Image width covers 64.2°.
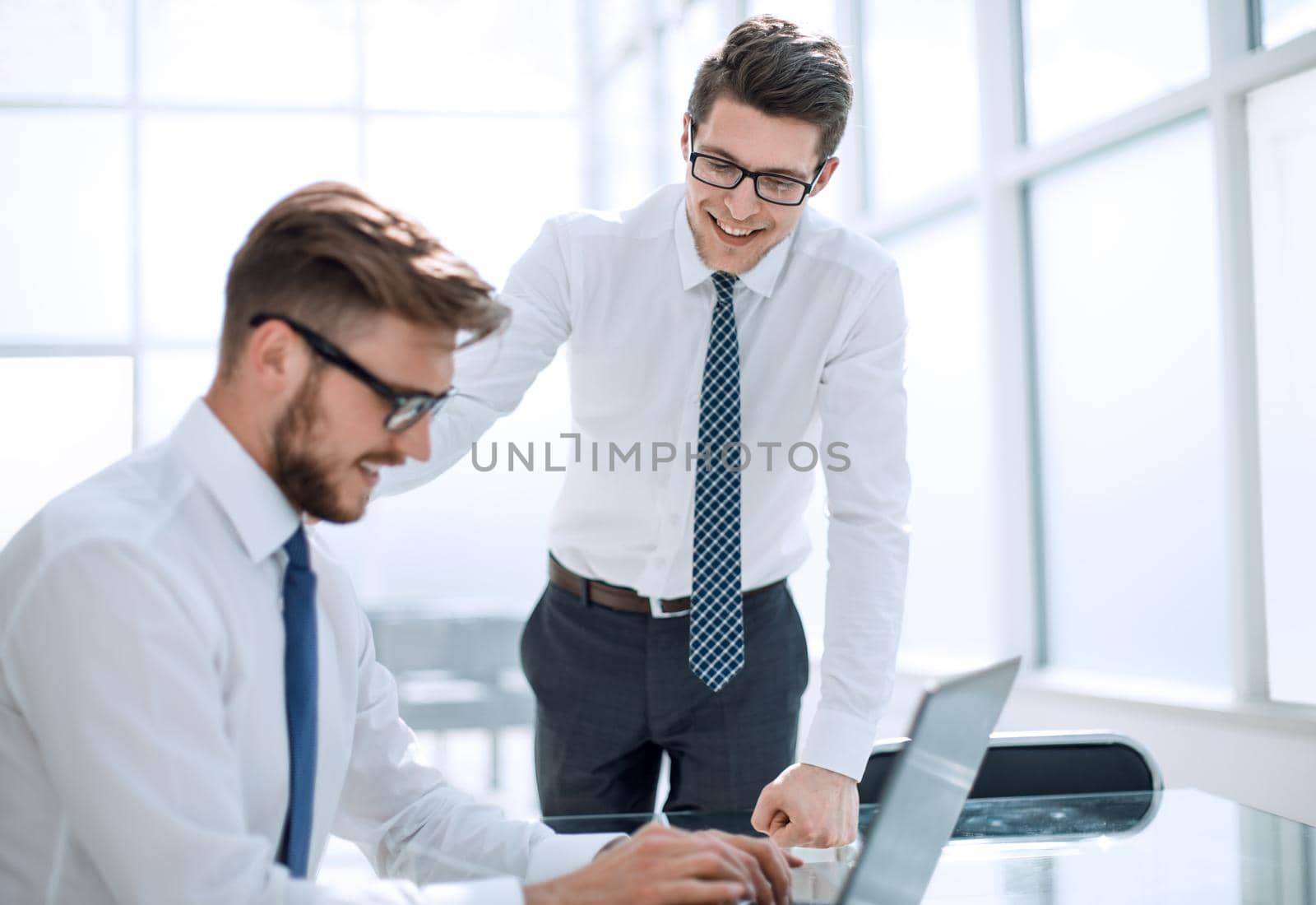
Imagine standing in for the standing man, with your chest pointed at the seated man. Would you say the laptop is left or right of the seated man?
left

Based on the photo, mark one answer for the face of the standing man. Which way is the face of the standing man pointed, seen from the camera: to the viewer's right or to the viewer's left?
to the viewer's left

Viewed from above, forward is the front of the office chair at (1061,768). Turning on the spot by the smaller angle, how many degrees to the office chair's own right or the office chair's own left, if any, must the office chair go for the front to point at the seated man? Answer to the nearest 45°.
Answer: approximately 45° to the office chair's own right

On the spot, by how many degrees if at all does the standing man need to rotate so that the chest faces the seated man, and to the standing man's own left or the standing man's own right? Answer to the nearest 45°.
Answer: approximately 45° to the standing man's own right

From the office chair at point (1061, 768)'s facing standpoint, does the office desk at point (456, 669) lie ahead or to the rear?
to the rear

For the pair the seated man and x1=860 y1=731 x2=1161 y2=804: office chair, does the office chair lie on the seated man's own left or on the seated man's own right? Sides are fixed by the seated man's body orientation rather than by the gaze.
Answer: on the seated man's own left

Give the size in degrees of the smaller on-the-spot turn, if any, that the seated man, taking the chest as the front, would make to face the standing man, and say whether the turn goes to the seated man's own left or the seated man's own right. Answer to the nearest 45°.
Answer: approximately 90° to the seated man's own left

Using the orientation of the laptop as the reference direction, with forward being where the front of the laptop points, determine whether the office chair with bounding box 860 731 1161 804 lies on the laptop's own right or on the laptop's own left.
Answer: on the laptop's own right

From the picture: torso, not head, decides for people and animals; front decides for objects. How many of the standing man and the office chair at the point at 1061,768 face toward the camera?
2

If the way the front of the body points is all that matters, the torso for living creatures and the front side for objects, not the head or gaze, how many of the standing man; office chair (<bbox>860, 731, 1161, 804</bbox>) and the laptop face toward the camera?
2

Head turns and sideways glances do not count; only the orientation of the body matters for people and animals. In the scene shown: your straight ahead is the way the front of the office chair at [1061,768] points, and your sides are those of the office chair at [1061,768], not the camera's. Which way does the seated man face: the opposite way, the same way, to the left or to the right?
to the left

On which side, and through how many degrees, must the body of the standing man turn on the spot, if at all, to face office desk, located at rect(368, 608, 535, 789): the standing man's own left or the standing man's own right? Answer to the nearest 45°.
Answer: approximately 180°

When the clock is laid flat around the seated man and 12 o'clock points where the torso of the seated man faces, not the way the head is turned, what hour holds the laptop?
The laptop is roughly at 11 o'clock from the seated man.
